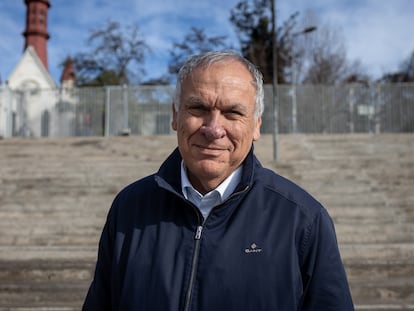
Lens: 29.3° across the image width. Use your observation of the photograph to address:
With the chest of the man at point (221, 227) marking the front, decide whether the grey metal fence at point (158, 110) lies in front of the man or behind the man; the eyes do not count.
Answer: behind

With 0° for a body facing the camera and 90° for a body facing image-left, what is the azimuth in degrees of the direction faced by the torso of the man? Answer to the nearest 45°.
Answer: approximately 0°
